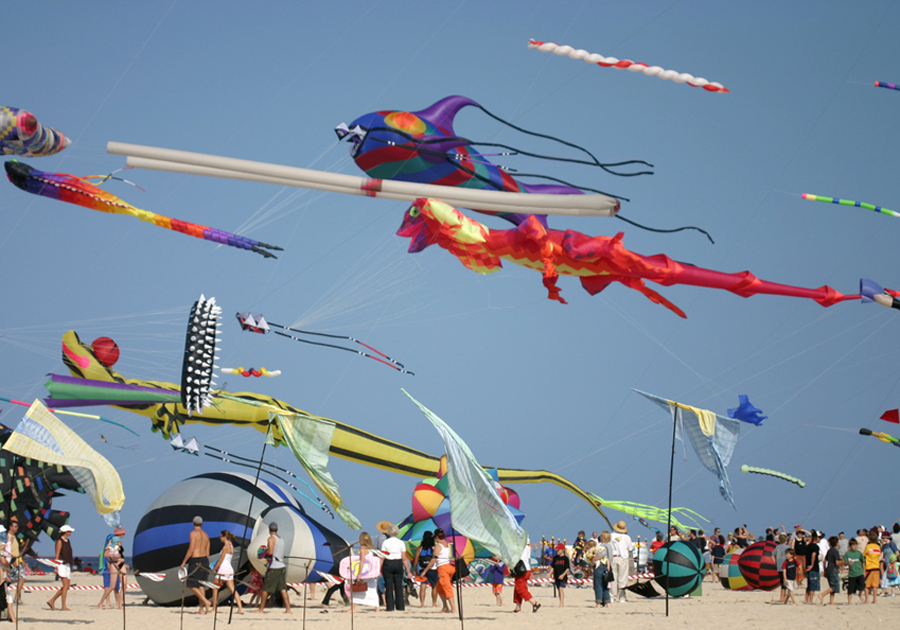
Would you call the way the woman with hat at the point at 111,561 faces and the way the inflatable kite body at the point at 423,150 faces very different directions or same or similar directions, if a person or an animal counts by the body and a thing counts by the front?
very different directions

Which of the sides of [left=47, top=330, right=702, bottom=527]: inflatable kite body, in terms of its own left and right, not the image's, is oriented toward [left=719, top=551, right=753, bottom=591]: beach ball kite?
back

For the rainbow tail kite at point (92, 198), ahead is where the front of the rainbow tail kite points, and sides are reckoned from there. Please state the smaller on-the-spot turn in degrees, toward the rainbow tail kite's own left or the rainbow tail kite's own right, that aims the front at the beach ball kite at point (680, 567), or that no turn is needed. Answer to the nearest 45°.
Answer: approximately 180°

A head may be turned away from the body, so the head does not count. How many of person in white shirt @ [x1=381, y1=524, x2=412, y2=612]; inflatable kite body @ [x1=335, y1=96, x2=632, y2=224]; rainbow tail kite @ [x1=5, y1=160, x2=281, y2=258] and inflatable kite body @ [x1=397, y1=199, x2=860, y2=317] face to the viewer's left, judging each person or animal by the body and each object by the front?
3

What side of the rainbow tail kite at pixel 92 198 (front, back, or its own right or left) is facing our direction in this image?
left

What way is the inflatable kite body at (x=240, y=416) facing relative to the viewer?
to the viewer's left

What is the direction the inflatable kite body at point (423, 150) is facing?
to the viewer's left

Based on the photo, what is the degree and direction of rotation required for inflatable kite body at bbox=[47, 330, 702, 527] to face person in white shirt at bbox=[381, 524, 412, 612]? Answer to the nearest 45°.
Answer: approximately 135° to its left

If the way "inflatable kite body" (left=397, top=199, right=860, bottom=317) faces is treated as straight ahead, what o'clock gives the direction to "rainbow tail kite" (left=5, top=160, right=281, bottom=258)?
The rainbow tail kite is roughly at 12 o'clock from the inflatable kite body.
